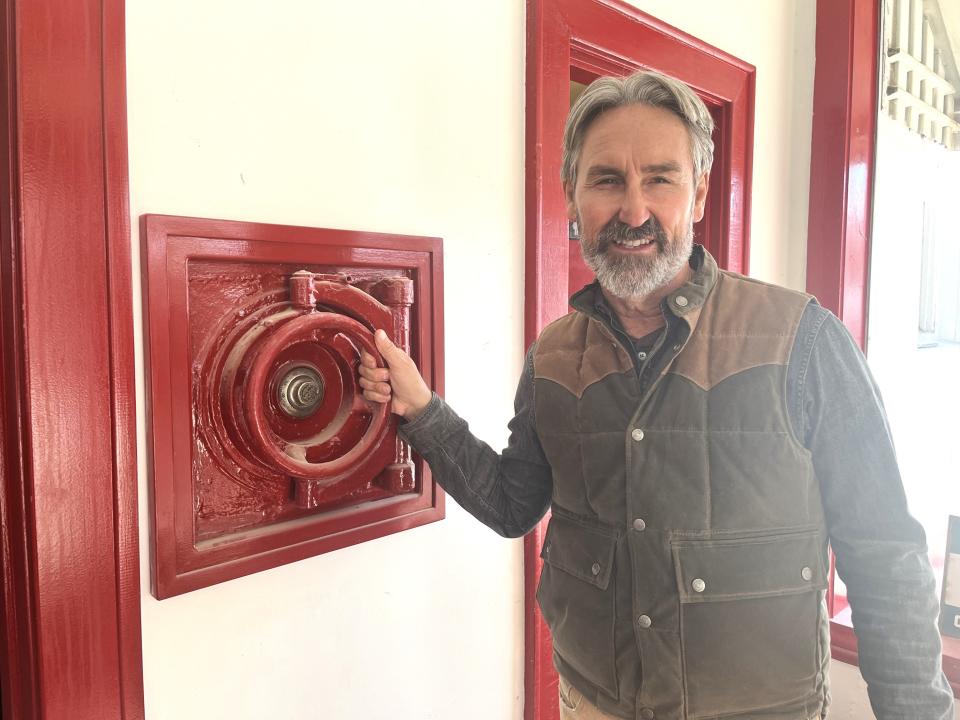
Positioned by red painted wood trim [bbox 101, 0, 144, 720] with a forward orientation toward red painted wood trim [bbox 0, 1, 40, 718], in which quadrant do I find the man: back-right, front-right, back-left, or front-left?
back-left

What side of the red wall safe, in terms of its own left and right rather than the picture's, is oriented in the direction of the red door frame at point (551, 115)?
left

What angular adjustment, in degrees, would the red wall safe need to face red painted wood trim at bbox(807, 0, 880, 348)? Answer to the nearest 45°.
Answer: approximately 90° to its left

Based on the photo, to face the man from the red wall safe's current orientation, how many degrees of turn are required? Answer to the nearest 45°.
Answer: approximately 45° to its left

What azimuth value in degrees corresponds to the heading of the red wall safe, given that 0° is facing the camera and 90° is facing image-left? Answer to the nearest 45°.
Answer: approximately 315°
